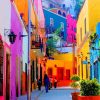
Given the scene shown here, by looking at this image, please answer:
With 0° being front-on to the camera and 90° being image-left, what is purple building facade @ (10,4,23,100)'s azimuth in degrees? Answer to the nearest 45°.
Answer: approximately 270°

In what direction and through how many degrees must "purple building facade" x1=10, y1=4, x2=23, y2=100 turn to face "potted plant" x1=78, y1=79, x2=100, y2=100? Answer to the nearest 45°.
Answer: approximately 90° to its right
